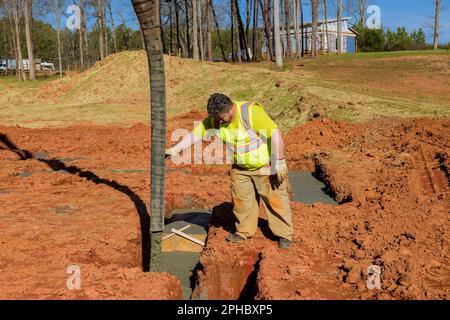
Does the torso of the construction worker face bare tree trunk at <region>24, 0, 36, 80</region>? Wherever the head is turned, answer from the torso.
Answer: no

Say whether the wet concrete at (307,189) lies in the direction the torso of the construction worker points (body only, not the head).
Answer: no

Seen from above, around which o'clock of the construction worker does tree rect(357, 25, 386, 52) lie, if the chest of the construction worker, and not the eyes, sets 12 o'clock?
The tree is roughly at 5 o'clock from the construction worker.

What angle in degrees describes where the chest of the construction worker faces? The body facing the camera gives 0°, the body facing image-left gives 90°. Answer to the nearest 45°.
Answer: approximately 45°

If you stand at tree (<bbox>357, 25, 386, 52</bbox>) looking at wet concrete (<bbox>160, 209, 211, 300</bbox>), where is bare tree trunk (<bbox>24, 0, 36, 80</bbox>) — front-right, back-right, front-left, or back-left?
front-right

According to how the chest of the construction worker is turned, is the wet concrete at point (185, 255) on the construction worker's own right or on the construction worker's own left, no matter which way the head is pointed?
on the construction worker's own right
